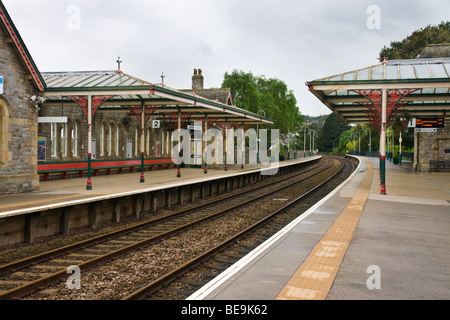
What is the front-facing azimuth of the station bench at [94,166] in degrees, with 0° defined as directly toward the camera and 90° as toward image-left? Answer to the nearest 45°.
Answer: approximately 315°

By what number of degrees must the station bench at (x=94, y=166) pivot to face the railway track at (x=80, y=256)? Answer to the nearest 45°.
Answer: approximately 45° to its right

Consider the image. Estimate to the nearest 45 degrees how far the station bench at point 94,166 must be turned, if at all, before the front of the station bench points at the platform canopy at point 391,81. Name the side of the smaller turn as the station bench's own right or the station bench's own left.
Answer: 0° — it already faces it

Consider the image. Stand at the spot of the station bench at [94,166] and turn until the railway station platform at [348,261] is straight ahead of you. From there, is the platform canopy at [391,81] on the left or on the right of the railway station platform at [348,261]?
left

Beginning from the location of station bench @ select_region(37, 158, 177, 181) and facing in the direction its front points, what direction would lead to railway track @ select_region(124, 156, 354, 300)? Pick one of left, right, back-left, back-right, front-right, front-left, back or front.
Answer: front-right

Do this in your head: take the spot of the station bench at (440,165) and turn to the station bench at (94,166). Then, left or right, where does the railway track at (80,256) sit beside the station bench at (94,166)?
left
